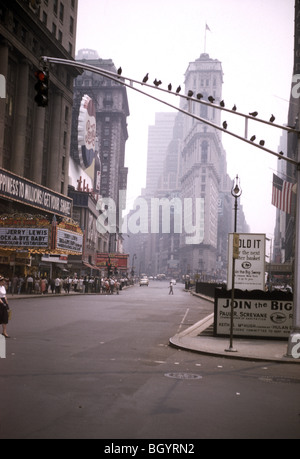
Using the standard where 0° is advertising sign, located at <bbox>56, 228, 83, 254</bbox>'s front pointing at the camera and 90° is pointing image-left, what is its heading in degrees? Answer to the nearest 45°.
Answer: approximately 315°

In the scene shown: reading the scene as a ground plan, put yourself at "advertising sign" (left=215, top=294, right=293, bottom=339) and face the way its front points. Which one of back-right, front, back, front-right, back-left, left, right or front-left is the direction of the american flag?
back

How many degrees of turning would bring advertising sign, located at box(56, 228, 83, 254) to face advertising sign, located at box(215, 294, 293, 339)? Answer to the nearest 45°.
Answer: approximately 45° to its right

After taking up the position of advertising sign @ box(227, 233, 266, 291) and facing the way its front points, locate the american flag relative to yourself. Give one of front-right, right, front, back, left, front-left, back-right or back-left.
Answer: back

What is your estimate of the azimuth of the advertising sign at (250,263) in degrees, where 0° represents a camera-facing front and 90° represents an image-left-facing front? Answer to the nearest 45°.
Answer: approximately 0°

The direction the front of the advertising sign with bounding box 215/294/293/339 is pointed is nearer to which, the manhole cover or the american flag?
the manhole cover

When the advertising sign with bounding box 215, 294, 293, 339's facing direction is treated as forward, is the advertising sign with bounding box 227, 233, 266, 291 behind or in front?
behind
